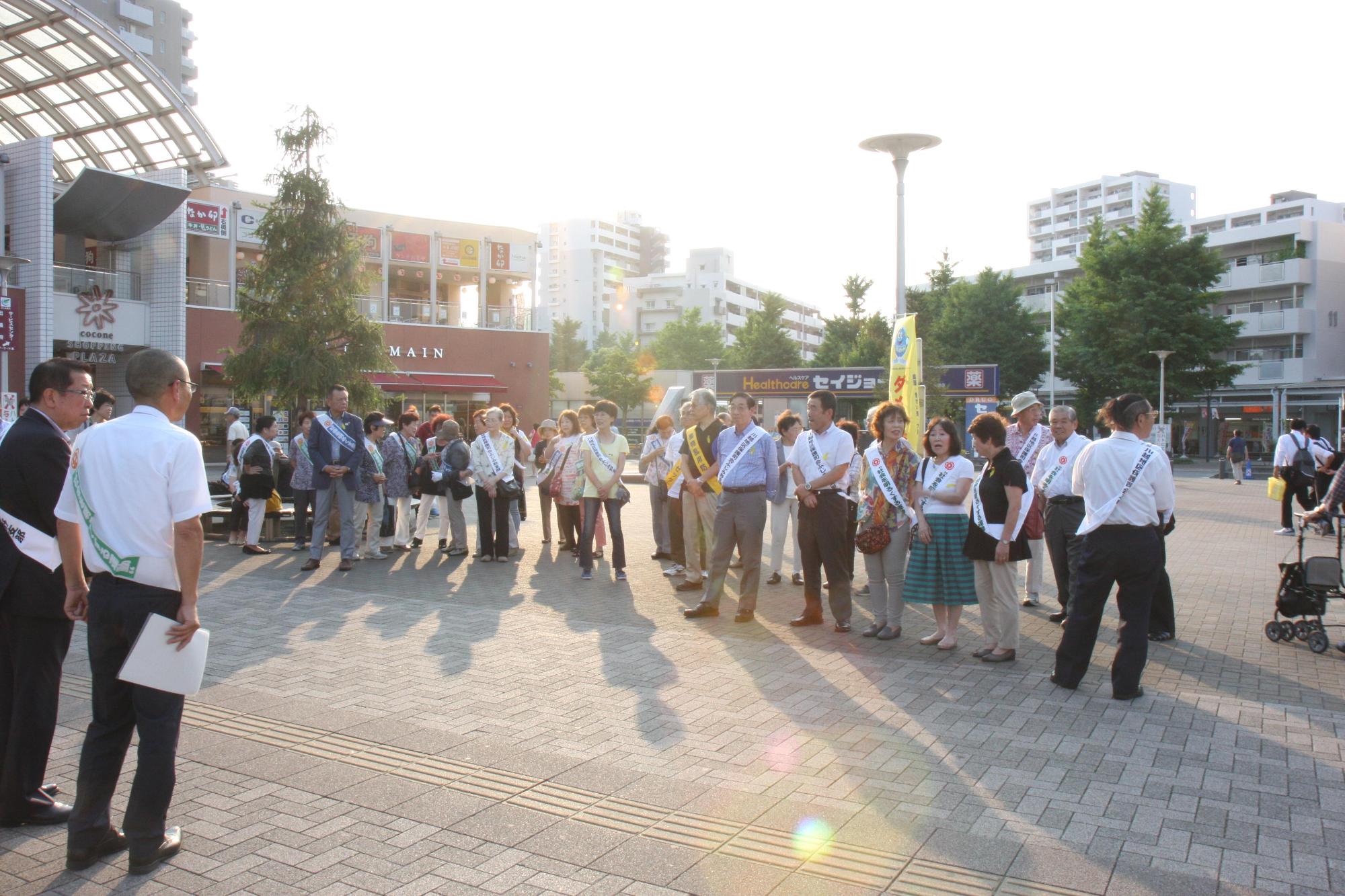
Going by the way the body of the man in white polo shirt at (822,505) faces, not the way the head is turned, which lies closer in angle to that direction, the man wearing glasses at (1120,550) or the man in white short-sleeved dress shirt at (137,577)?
the man in white short-sleeved dress shirt

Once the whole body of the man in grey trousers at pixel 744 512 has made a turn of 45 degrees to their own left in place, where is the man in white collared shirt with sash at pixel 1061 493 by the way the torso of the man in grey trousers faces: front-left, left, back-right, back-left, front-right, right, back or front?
left

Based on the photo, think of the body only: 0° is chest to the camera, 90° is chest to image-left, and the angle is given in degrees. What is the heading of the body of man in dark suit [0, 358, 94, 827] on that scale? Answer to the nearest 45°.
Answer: approximately 270°

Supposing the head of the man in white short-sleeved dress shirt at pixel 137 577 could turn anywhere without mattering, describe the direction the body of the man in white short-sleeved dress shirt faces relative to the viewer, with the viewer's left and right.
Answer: facing away from the viewer and to the right of the viewer

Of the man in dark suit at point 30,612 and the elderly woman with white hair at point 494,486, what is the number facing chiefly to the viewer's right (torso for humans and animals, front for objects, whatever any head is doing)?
1

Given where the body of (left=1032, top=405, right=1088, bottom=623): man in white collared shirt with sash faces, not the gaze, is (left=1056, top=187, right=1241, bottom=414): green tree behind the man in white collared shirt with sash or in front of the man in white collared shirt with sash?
behind

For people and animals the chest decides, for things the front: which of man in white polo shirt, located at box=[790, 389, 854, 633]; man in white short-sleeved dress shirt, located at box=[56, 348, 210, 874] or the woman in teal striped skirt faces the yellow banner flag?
man in white short-sleeved dress shirt, located at box=[56, 348, 210, 874]

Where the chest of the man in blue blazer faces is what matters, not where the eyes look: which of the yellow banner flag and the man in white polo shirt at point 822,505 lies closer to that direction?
the man in white polo shirt

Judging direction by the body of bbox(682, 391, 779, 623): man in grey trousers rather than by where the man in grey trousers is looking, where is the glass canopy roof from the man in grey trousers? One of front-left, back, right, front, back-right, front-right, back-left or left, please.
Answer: right
